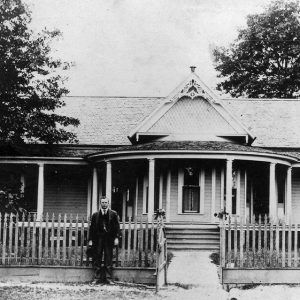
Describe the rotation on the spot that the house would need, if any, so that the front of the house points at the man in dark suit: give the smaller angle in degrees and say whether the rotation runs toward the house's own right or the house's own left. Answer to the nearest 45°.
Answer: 0° — it already faces them

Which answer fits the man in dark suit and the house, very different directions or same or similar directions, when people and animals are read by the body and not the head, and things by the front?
same or similar directions

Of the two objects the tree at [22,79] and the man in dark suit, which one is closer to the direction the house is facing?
the man in dark suit

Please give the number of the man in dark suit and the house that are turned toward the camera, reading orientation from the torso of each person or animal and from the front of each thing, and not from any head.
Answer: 2

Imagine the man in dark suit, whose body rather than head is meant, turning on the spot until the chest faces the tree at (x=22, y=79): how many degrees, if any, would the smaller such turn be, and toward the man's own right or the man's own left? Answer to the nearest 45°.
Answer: approximately 180°

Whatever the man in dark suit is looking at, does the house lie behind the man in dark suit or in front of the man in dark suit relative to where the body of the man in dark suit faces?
behind

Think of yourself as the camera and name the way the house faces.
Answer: facing the viewer
